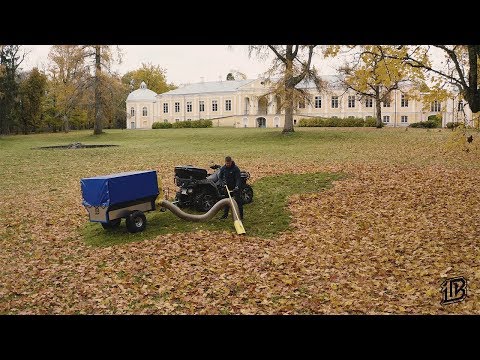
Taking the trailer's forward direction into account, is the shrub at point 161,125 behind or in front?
in front

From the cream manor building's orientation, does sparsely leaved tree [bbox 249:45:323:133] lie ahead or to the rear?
ahead

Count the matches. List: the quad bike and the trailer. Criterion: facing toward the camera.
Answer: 0

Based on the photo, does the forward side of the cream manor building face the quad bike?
yes

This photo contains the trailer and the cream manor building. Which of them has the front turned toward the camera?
the cream manor building

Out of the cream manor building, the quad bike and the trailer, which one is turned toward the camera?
the cream manor building

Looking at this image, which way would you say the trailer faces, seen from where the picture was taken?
facing away from the viewer and to the right of the viewer

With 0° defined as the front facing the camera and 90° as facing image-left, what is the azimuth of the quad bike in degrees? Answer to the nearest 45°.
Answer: approximately 225°

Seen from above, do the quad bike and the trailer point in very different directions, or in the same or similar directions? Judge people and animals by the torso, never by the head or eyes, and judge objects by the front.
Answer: same or similar directions

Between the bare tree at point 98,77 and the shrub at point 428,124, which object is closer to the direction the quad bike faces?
the shrub

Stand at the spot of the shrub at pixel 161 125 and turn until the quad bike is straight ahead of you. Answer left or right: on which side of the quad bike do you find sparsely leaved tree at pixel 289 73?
left

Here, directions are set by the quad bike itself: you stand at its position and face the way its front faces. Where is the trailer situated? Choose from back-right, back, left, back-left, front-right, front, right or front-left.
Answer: back

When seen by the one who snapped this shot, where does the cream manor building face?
facing the viewer

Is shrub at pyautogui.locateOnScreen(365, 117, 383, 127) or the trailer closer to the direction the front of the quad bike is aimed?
the shrub

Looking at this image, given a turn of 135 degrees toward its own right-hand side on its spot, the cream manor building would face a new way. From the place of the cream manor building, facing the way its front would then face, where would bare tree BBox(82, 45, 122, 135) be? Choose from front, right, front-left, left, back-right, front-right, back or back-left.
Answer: left

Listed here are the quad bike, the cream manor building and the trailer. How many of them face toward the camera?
1
